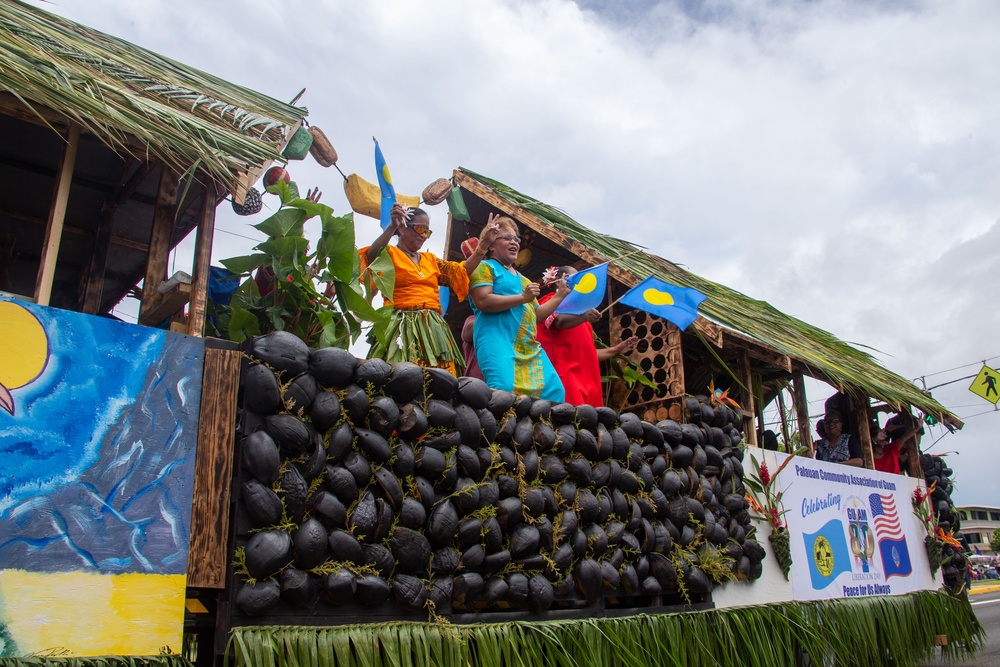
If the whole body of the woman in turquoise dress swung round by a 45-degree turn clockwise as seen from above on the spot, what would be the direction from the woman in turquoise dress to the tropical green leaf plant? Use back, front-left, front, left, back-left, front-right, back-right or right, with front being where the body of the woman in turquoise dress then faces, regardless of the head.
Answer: front-right

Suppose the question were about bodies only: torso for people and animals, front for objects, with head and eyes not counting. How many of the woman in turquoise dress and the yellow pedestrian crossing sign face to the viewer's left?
0

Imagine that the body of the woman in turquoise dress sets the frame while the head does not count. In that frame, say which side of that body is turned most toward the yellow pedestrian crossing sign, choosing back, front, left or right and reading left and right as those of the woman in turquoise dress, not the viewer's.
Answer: left

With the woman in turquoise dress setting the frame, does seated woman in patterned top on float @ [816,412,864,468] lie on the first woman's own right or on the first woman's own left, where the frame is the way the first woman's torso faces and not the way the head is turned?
on the first woman's own left

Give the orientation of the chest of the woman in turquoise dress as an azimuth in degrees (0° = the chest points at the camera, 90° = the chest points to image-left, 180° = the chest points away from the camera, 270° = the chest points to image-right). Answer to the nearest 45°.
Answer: approximately 315°

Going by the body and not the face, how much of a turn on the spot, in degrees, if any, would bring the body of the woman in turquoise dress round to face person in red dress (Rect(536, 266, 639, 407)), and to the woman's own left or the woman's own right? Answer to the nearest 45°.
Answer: approximately 90° to the woman's own left

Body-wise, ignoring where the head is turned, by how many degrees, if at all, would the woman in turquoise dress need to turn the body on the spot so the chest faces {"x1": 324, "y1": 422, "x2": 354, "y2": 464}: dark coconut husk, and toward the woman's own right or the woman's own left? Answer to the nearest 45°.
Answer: approximately 90° to the woman's own right

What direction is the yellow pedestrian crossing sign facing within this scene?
toward the camera
